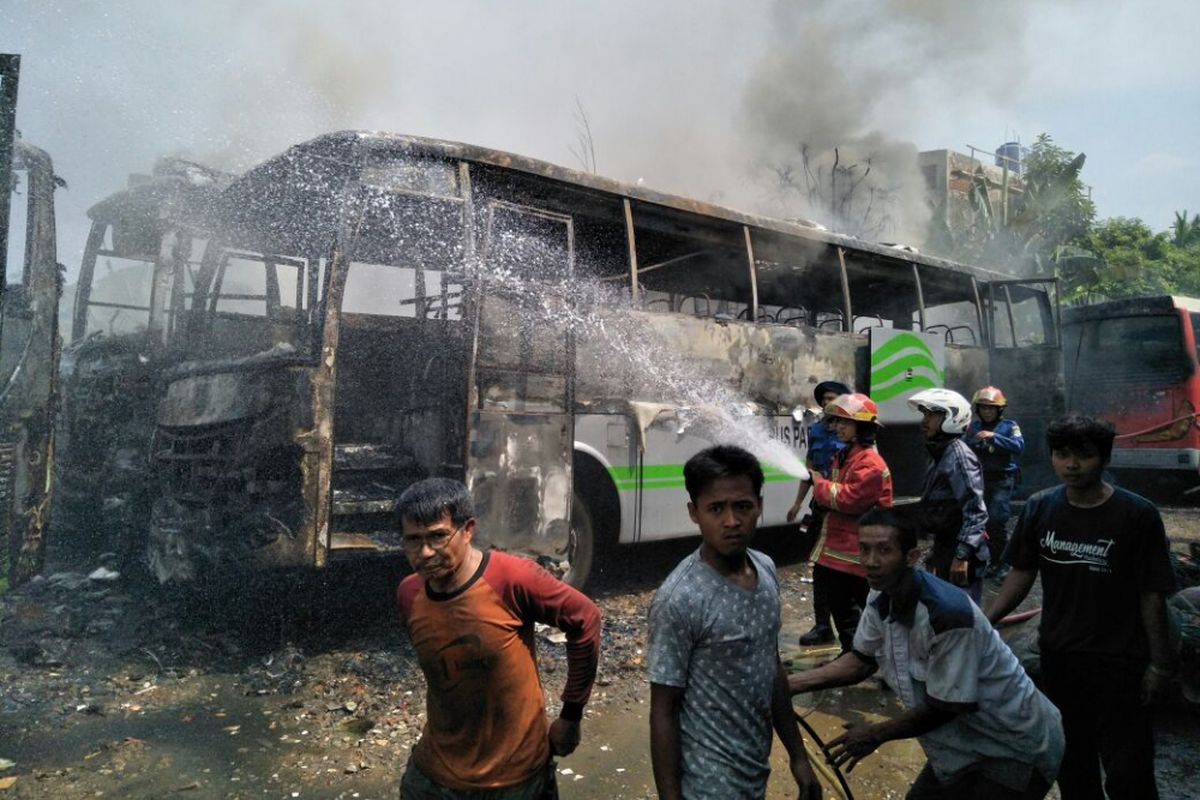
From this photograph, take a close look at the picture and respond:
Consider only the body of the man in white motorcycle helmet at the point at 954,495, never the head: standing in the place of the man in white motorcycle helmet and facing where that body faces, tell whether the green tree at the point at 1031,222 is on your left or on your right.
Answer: on your right

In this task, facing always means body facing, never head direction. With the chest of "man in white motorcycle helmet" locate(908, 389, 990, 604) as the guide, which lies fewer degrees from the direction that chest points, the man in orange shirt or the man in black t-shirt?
the man in orange shirt

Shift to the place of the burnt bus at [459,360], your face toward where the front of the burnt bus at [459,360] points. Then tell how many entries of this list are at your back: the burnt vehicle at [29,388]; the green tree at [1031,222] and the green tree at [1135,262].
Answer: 2

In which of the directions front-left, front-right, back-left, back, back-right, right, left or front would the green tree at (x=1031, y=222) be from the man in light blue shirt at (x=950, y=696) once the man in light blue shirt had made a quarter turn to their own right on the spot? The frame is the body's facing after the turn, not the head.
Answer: front-right

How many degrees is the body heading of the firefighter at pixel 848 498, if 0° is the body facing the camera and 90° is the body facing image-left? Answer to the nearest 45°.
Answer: approximately 90°

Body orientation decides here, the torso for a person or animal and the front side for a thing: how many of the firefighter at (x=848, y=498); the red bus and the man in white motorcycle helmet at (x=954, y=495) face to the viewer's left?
2

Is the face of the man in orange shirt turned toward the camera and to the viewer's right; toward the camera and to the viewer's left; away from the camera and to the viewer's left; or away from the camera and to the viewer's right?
toward the camera and to the viewer's left

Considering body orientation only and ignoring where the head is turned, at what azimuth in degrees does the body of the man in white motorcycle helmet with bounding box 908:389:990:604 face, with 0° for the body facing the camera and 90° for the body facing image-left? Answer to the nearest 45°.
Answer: approximately 90°

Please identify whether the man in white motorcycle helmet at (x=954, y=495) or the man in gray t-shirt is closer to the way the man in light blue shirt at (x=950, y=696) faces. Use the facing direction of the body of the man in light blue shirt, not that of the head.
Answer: the man in gray t-shirt

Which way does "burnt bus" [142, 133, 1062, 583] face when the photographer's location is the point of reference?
facing the viewer and to the left of the viewer

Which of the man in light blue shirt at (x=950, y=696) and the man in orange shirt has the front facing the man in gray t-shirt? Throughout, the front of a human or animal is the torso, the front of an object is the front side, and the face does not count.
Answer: the man in light blue shirt

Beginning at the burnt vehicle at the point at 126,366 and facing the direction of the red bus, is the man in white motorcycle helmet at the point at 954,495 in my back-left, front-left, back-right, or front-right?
front-right

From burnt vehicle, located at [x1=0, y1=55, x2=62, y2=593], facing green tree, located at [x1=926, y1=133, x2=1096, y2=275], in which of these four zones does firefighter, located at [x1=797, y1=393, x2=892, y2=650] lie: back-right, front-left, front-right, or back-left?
front-right
